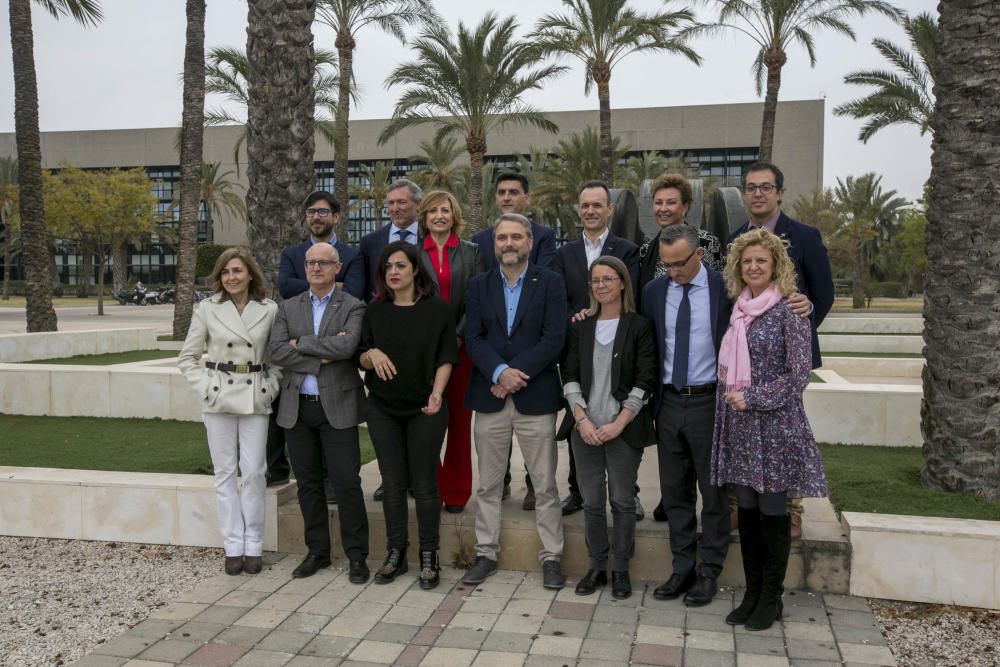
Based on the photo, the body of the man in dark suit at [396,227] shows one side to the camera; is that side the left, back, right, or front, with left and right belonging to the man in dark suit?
front

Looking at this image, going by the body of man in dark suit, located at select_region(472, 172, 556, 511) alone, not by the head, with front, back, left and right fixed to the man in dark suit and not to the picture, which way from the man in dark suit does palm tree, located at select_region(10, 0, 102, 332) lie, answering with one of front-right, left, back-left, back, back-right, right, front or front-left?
back-right

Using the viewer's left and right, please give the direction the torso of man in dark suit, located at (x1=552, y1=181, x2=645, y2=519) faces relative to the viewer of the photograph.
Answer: facing the viewer

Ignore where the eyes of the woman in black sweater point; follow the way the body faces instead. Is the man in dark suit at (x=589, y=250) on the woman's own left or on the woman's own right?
on the woman's own left

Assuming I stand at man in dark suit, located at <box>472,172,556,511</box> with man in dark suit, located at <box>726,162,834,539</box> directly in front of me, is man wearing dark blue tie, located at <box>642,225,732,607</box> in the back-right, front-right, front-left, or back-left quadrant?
front-right

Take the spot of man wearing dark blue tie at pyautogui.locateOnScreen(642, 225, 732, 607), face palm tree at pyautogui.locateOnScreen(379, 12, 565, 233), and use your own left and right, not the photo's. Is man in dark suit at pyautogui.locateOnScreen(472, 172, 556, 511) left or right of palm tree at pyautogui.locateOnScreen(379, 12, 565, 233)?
left

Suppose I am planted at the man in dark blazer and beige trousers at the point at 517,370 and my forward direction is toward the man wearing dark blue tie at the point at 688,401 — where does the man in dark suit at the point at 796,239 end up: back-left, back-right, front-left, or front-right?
front-left

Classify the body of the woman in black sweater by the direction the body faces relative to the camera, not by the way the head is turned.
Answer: toward the camera

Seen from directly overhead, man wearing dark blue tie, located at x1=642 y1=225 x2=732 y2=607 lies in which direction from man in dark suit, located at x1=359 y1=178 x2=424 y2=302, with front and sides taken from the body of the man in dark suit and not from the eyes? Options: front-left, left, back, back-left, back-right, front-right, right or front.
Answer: front-left

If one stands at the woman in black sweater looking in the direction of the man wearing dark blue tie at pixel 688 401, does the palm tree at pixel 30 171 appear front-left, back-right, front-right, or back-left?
back-left

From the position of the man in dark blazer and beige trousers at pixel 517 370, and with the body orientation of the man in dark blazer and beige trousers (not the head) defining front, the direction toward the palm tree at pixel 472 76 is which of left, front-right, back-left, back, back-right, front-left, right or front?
back

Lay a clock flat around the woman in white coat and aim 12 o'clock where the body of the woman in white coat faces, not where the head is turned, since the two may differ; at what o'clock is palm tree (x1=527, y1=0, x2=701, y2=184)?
The palm tree is roughly at 7 o'clock from the woman in white coat.
